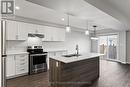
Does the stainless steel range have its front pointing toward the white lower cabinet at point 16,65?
no

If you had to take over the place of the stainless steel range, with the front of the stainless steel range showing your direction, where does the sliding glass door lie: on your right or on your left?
on your left

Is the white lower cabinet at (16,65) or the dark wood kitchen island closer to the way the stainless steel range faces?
the dark wood kitchen island

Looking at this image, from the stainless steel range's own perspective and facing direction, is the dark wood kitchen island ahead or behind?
ahead

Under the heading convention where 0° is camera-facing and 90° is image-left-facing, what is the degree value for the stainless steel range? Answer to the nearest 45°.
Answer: approximately 315°
